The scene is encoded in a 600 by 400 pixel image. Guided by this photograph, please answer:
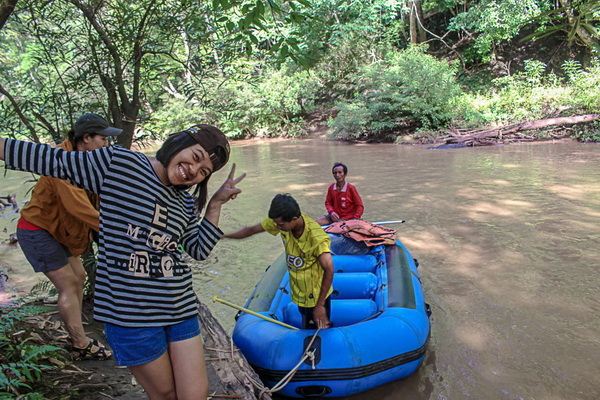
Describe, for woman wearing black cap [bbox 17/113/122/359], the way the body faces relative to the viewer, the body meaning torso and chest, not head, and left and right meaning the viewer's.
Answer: facing to the right of the viewer

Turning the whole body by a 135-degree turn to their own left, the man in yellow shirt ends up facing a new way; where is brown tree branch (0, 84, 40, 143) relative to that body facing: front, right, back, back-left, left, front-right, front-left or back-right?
back

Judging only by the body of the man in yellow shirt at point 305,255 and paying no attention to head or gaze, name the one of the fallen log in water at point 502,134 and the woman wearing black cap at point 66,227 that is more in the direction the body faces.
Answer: the woman wearing black cap

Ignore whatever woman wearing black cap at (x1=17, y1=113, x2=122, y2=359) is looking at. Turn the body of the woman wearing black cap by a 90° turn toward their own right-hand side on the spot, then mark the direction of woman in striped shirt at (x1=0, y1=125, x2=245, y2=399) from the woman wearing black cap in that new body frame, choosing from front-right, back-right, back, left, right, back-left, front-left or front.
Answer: front

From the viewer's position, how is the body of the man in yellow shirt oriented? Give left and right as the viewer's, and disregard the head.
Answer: facing the viewer and to the left of the viewer

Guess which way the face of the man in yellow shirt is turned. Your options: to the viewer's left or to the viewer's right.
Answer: to the viewer's left

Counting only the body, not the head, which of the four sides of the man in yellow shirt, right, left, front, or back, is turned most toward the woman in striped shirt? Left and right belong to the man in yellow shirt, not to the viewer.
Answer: front

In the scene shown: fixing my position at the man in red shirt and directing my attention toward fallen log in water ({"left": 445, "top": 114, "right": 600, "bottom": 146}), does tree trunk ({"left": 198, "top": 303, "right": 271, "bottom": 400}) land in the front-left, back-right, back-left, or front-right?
back-right

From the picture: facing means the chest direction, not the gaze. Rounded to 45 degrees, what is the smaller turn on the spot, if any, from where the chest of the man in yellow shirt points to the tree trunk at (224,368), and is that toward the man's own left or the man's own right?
0° — they already face it

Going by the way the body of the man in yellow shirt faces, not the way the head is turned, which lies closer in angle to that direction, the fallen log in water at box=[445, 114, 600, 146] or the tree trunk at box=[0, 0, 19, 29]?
the tree trunk

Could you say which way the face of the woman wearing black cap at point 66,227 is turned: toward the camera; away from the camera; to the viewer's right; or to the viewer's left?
to the viewer's right

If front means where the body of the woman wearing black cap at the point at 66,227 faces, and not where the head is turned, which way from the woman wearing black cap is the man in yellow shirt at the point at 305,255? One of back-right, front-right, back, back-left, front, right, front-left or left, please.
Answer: front
